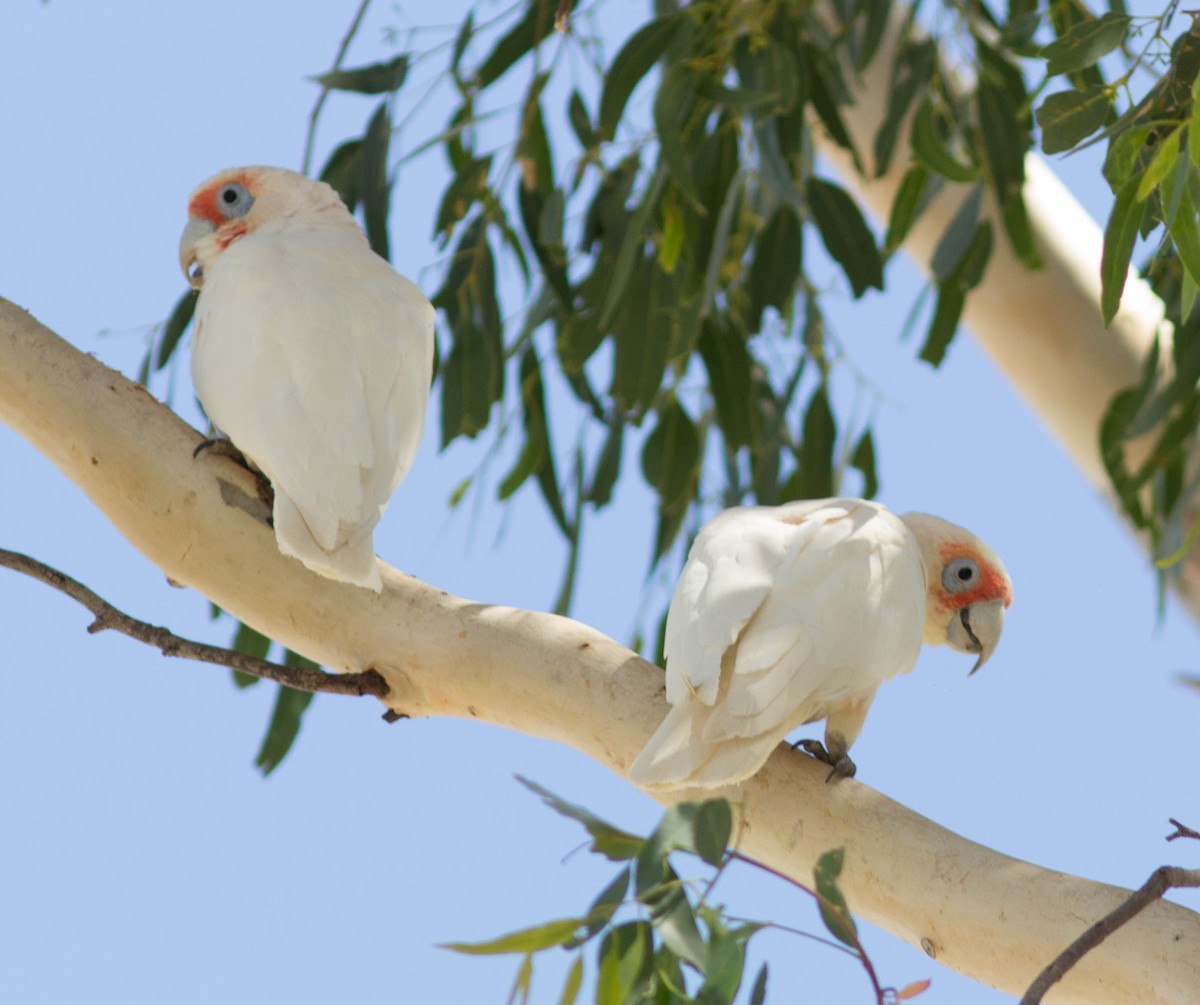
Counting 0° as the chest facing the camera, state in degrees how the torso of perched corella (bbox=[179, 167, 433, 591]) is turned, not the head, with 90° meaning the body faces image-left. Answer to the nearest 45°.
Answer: approximately 135°

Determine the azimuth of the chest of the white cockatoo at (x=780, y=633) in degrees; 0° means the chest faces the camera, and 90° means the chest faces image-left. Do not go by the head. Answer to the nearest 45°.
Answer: approximately 270°

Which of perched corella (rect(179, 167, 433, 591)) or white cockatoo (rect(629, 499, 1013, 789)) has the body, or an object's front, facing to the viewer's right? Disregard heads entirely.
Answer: the white cockatoo

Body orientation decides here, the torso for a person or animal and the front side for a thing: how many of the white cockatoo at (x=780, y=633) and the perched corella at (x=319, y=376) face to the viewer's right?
1
